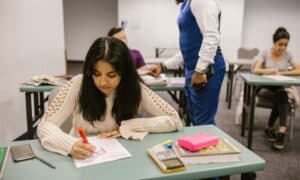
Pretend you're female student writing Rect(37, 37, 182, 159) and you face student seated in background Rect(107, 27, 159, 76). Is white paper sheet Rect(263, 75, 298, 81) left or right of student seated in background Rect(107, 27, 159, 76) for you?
right

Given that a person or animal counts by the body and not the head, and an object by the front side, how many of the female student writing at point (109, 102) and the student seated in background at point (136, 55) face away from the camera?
0

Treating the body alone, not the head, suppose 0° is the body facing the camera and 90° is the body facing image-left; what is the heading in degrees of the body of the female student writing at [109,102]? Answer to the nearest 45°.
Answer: approximately 0°

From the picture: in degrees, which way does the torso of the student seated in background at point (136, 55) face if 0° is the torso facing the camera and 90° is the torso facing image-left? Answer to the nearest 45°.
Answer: approximately 315°

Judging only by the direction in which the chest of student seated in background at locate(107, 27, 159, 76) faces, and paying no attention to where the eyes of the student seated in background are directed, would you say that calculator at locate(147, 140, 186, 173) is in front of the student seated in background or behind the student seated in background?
in front
